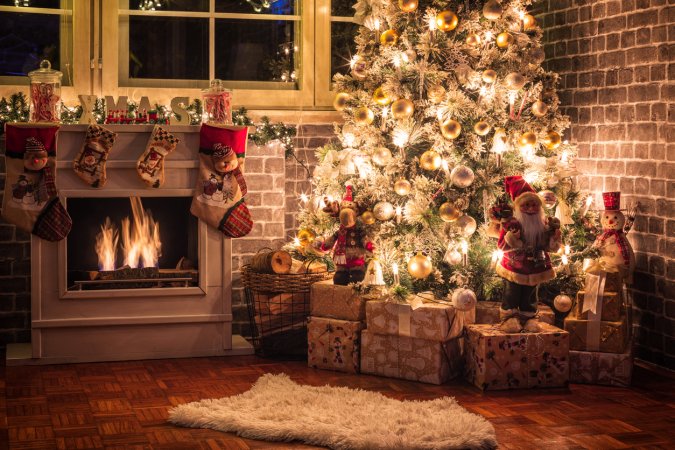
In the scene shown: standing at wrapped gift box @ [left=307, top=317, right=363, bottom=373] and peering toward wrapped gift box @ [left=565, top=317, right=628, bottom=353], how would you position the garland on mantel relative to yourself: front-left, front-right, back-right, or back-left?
back-left

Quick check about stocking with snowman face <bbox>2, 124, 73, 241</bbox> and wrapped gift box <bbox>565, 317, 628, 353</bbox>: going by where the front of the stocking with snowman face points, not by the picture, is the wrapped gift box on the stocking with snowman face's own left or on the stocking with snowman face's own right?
on the stocking with snowman face's own left

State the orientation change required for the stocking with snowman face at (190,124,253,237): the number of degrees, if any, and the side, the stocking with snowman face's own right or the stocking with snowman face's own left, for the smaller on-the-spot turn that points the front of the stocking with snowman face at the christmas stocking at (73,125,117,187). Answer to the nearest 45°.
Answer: approximately 90° to the stocking with snowman face's own right

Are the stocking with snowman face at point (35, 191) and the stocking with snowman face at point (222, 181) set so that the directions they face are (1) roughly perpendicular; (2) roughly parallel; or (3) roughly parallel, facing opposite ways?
roughly parallel

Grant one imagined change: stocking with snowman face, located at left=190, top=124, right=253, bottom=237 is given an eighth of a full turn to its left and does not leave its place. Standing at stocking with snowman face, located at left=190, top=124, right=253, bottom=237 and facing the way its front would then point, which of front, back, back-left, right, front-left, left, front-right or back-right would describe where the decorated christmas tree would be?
front-left

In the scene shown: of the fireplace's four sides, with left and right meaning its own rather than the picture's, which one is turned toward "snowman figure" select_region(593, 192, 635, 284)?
left

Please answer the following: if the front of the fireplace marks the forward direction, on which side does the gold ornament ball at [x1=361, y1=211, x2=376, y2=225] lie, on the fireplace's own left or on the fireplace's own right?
on the fireplace's own left

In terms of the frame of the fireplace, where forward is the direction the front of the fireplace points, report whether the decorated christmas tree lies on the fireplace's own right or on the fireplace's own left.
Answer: on the fireplace's own left

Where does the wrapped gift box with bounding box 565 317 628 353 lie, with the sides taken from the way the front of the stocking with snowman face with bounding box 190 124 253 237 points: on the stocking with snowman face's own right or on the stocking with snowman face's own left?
on the stocking with snowman face's own left

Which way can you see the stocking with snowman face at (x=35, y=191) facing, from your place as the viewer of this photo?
facing the viewer

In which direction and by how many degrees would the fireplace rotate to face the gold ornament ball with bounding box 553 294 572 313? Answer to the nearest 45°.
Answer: approximately 90° to its left

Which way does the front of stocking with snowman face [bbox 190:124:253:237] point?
toward the camera

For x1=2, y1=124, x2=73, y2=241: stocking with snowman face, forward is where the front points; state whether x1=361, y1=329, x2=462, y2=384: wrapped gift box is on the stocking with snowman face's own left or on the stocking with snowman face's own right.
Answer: on the stocking with snowman face's own left

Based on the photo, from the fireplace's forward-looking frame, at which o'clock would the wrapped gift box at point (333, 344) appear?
The wrapped gift box is roughly at 10 o'clock from the fireplace.

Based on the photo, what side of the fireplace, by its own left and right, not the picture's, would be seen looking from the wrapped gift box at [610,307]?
left
